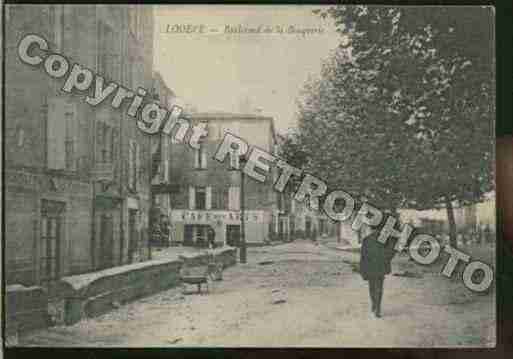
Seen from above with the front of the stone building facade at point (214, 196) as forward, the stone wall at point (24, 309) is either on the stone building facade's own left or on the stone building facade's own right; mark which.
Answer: on the stone building facade's own right

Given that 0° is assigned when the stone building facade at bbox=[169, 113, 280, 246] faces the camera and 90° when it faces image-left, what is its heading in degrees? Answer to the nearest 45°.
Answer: approximately 0°
